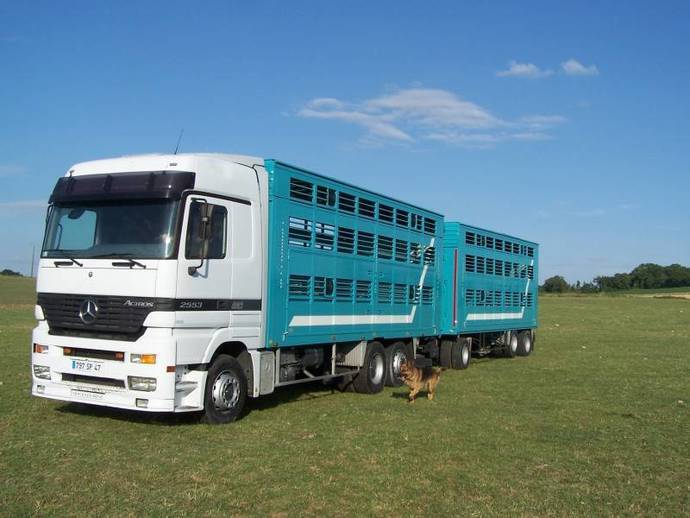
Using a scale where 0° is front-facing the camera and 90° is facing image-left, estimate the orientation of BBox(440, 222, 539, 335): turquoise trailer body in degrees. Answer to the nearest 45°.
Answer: approximately 45°

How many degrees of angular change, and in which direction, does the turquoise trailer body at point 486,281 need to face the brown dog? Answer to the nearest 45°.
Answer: approximately 45° to its left

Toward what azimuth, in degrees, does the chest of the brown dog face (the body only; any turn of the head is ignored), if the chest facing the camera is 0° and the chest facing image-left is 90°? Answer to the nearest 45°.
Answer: approximately 90°
